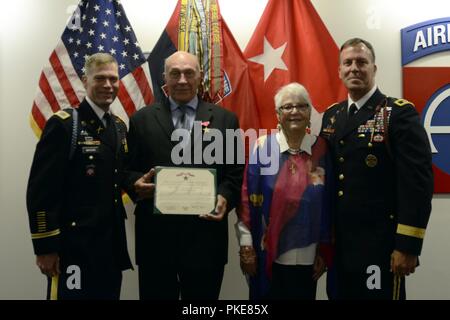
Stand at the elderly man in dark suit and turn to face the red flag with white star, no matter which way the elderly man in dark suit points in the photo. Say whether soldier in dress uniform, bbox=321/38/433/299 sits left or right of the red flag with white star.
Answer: right

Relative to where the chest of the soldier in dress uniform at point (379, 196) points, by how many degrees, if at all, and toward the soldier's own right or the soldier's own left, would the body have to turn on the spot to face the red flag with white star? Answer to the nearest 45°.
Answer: approximately 90° to the soldier's own right

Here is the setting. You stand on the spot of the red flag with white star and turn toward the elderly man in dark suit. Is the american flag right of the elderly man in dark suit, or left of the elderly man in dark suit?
right

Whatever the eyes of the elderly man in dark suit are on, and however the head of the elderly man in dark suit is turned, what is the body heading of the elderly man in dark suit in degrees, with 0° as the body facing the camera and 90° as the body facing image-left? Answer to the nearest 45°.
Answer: approximately 0°

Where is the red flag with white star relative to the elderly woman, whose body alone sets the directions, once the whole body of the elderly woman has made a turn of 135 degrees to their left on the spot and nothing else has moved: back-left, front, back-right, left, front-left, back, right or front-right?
front-left

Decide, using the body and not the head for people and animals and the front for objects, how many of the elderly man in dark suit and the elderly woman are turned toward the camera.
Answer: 2
